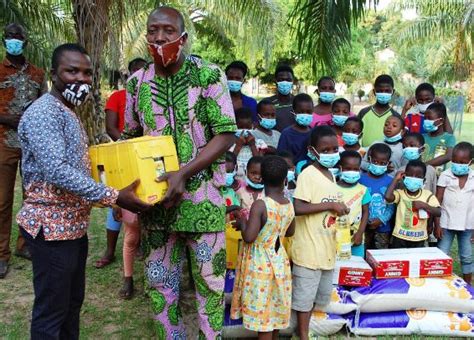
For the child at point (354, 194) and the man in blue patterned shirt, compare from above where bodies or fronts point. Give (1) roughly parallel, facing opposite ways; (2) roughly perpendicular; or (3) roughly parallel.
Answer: roughly perpendicular

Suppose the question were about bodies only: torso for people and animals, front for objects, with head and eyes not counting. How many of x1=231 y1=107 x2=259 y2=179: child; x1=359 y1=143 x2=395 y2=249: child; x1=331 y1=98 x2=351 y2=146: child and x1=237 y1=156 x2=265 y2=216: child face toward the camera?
4

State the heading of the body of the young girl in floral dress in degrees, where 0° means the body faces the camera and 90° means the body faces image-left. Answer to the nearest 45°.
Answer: approximately 135°

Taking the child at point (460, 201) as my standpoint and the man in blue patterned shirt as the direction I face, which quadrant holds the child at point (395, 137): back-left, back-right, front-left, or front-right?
front-right

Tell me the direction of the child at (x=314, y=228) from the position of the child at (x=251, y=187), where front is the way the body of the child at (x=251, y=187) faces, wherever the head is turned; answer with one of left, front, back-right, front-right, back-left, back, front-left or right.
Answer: front-left

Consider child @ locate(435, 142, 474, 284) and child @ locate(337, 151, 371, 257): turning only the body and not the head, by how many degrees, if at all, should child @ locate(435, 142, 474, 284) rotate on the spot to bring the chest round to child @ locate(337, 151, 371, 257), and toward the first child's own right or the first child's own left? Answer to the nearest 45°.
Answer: approximately 45° to the first child's own right

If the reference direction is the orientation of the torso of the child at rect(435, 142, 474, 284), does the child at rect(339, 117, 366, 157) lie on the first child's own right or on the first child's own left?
on the first child's own right

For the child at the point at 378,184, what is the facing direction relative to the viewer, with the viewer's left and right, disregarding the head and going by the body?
facing the viewer

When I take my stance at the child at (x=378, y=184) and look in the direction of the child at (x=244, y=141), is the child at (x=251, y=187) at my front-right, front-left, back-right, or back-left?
front-left

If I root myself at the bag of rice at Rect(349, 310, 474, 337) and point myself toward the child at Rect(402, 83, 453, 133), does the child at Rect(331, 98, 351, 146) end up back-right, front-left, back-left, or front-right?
front-left

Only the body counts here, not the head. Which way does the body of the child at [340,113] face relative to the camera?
toward the camera

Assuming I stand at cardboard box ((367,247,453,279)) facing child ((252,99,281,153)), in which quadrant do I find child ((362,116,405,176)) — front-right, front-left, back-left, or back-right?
front-right
